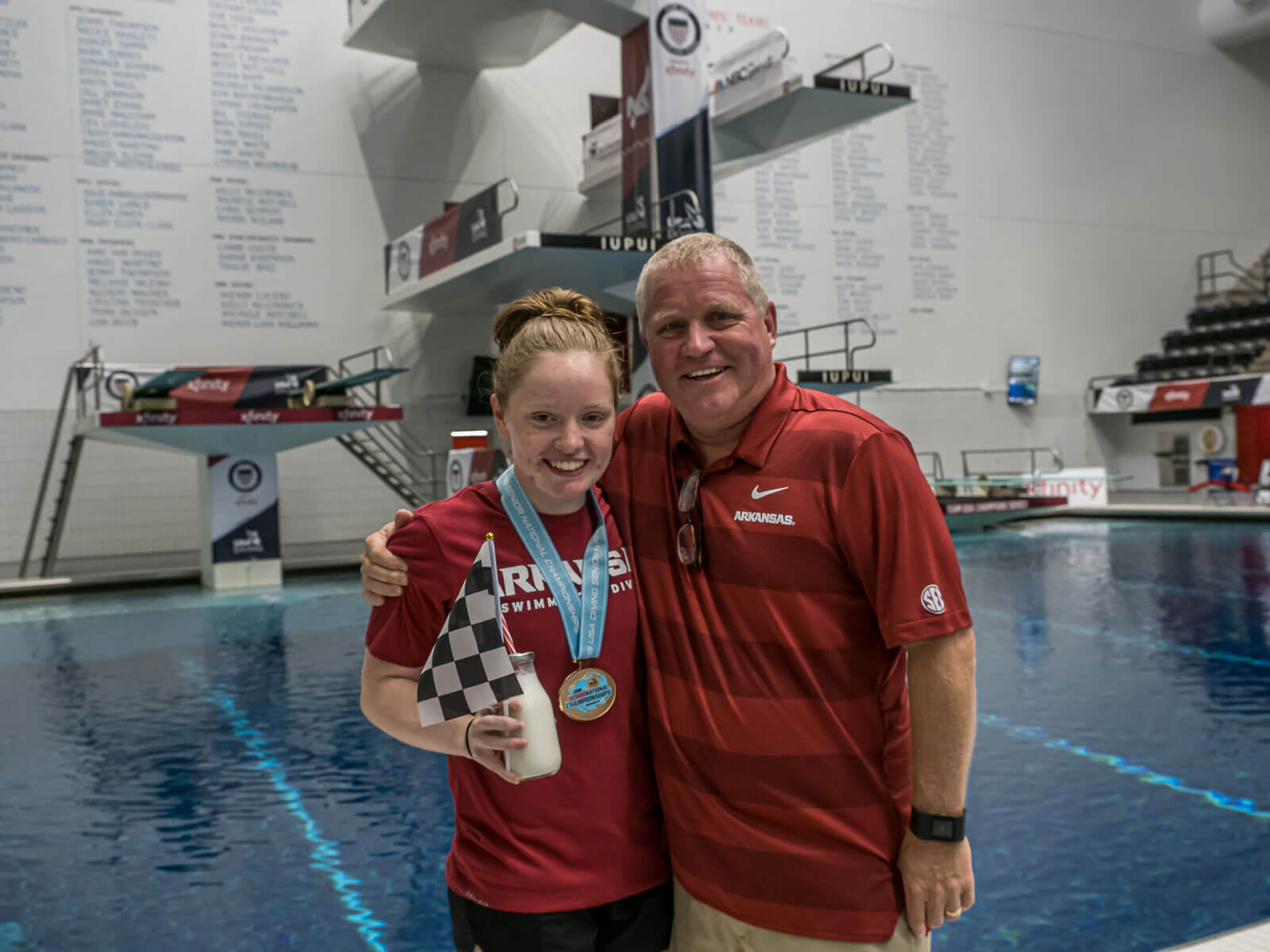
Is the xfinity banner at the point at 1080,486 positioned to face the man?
yes

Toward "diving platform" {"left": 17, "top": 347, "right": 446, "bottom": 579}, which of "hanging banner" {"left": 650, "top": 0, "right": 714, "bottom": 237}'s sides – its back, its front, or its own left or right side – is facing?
right

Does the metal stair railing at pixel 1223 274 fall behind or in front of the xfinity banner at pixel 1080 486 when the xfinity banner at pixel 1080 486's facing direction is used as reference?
behind

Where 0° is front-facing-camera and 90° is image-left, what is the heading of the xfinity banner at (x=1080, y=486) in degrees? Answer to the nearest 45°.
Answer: approximately 0°

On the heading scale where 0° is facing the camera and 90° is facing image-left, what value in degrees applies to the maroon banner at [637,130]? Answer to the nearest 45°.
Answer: approximately 45°

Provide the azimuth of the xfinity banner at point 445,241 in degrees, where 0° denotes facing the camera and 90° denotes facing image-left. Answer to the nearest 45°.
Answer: approximately 45°
